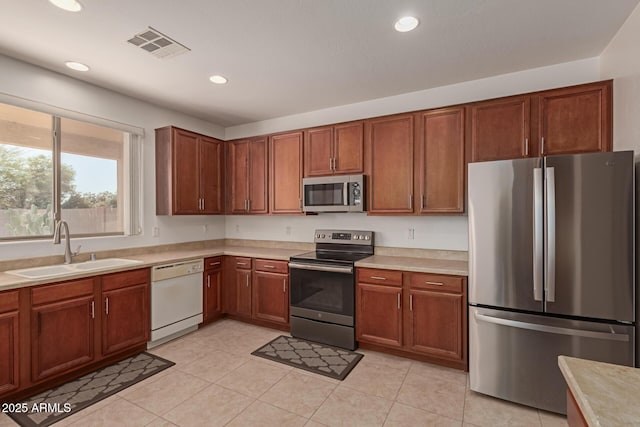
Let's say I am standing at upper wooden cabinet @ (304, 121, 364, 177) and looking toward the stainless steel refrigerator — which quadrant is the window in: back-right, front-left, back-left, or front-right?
back-right

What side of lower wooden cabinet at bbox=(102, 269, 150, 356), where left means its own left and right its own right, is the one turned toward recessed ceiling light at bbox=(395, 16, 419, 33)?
front

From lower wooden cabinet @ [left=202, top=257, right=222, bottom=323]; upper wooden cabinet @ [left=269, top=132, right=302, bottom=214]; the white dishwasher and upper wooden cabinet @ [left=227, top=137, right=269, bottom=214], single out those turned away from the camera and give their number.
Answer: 0

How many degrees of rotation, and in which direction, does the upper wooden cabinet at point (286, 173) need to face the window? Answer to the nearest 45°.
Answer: approximately 45° to its right

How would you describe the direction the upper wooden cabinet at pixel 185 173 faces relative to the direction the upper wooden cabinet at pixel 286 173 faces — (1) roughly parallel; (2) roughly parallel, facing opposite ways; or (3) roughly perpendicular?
roughly perpendicular

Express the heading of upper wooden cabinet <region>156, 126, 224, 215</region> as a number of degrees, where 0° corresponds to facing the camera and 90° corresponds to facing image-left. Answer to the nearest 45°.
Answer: approximately 315°

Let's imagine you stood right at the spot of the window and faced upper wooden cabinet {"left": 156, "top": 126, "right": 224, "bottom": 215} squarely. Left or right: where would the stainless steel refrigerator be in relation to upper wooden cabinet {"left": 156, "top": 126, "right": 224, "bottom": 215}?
right

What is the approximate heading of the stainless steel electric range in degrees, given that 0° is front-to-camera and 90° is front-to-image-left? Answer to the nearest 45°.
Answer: approximately 45°

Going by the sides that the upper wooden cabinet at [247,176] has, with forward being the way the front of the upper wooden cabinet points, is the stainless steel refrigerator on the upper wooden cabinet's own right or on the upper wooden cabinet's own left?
on the upper wooden cabinet's own left

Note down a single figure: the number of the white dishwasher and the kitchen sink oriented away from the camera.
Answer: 0

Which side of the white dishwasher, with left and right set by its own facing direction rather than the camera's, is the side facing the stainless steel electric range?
front

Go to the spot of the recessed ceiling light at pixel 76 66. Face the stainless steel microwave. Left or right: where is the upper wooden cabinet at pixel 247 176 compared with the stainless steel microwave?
left
